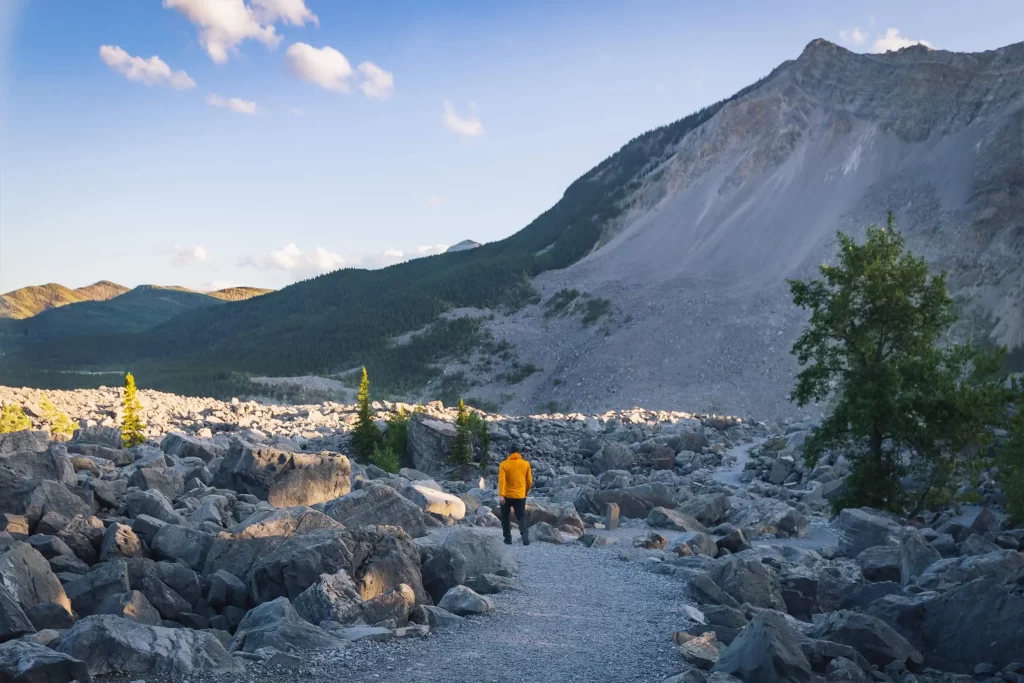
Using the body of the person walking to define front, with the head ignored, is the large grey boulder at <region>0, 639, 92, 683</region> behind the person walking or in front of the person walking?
behind

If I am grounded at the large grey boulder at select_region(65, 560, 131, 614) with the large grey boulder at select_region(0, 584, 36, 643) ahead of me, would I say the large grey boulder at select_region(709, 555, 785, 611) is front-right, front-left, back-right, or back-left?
back-left

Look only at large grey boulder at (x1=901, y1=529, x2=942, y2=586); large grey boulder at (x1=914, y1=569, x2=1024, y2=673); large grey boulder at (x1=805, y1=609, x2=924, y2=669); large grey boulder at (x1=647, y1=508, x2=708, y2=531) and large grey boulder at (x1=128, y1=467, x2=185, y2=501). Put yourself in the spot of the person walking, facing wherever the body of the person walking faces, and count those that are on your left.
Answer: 1

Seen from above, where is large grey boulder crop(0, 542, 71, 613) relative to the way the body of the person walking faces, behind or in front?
behind

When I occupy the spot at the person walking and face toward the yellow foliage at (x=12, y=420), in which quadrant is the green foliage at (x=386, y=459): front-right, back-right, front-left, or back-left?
front-right

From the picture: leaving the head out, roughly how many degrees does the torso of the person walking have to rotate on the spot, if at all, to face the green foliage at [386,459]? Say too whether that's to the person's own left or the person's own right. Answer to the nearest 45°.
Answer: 0° — they already face it

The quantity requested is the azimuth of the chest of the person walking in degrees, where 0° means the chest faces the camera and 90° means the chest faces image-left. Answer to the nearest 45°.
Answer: approximately 180°

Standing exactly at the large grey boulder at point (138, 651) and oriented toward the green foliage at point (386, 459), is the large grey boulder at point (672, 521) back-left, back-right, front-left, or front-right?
front-right

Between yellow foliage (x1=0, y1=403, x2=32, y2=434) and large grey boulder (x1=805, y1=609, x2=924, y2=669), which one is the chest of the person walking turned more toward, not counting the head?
the yellow foliage

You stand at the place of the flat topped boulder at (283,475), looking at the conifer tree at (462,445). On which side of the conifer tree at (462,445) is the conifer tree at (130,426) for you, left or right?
left

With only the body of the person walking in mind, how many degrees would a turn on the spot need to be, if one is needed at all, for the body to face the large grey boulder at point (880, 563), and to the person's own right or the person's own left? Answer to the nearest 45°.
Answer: approximately 90° to the person's own right

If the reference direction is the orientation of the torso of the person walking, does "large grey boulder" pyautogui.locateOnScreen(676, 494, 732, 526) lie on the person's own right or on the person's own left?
on the person's own right

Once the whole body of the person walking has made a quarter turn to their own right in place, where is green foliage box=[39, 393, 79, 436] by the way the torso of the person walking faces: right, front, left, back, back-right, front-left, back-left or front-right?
back-left

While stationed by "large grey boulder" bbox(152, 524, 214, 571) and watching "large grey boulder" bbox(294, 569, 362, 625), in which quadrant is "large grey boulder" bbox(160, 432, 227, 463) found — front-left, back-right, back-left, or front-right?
back-left

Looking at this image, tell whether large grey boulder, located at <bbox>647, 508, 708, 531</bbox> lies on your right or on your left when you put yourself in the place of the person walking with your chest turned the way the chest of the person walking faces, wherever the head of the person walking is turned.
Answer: on your right

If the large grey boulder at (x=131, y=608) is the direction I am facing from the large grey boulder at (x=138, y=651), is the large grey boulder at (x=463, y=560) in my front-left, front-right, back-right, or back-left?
front-right

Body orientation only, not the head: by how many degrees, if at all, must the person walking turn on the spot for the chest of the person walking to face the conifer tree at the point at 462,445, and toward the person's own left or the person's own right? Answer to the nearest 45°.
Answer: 0° — they already face it
